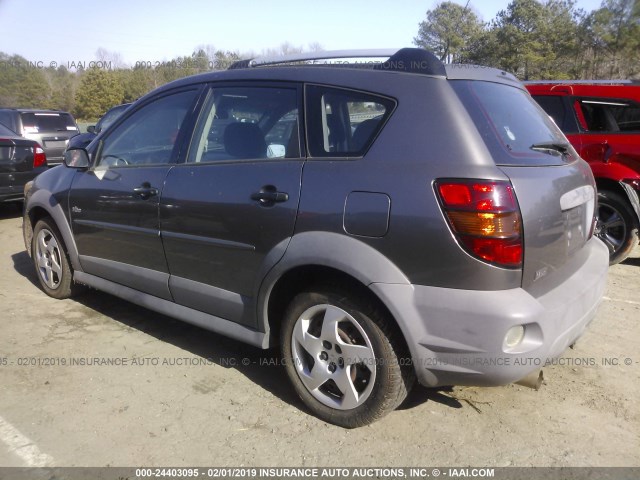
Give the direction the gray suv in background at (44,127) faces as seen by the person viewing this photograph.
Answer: facing away from the viewer and to the left of the viewer

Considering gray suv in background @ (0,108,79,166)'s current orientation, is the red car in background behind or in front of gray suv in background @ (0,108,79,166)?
behind
